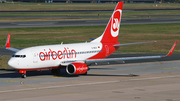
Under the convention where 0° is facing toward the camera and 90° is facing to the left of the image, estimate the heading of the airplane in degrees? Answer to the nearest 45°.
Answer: approximately 45°
